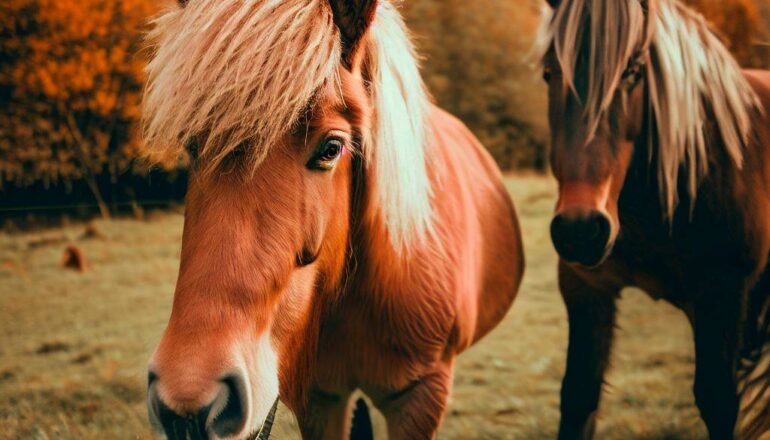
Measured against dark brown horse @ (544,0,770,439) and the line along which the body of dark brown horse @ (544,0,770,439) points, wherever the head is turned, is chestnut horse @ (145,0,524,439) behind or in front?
in front

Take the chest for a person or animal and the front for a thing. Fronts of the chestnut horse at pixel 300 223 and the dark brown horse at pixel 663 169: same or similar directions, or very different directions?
same or similar directions

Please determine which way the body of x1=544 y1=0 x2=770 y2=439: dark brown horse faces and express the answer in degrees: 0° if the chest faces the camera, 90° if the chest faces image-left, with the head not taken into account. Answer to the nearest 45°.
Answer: approximately 45°

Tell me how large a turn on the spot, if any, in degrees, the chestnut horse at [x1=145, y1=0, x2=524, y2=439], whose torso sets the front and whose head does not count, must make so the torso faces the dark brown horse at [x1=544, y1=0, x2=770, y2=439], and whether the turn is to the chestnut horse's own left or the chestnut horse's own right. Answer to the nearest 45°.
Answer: approximately 180°

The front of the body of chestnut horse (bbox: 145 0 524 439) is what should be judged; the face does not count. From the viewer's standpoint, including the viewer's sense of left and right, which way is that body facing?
facing the viewer and to the left of the viewer

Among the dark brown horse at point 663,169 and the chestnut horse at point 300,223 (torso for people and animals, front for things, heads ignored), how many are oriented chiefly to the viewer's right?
0
